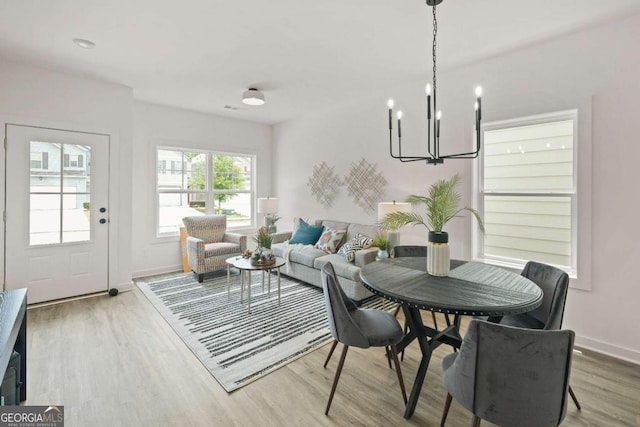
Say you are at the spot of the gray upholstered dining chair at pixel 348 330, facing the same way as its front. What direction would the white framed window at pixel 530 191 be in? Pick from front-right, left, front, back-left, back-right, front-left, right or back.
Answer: front-left

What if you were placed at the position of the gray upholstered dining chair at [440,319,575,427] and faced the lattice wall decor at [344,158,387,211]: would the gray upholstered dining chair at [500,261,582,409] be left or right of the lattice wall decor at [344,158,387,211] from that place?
right

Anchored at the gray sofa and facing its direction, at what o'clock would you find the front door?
The front door is roughly at 1 o'clock from the gray sofa.

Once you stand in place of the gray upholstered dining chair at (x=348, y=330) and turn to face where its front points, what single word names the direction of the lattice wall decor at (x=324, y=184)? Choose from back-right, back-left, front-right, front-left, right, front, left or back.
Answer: left

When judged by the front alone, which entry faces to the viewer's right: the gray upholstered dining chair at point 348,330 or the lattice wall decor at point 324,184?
the gray upholstered dining chair

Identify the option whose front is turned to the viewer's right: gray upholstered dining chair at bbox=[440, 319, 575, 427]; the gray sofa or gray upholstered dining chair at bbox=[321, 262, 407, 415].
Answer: gray upholstered dining chair at bbox=[321, 262, 407, 415]

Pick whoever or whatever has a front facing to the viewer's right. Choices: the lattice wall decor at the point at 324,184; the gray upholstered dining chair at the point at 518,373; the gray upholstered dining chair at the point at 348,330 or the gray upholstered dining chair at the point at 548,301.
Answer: the gray upholstered dining chair at the point at 348,330

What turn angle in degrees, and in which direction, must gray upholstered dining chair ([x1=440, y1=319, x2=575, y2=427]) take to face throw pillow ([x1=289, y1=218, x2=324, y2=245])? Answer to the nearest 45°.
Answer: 0° — it already faces it

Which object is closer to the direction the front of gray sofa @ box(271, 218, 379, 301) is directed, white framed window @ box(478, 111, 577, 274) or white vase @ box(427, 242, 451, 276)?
the white vase

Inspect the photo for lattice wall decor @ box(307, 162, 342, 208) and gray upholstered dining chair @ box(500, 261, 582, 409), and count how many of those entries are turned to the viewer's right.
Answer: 0

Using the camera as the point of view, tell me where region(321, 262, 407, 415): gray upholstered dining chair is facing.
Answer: facing to the right of the viewer

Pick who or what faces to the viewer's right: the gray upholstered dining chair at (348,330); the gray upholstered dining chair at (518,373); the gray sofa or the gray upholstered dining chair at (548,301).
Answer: the gray upholstered dining chair at (348,330)
